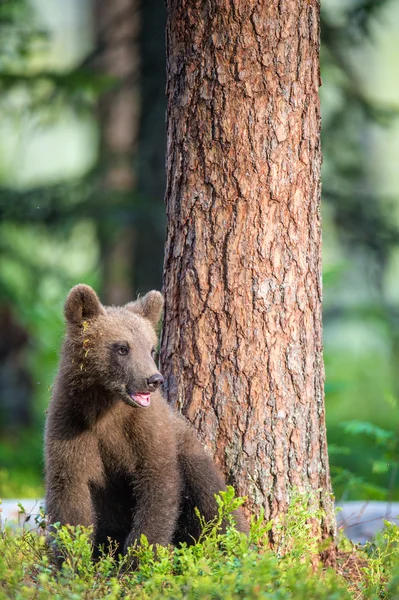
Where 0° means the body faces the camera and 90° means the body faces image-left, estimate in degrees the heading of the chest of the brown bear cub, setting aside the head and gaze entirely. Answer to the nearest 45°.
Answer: approximately 45°

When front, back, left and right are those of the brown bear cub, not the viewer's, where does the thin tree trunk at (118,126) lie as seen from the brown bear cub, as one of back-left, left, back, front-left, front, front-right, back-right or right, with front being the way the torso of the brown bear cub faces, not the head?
back-right
